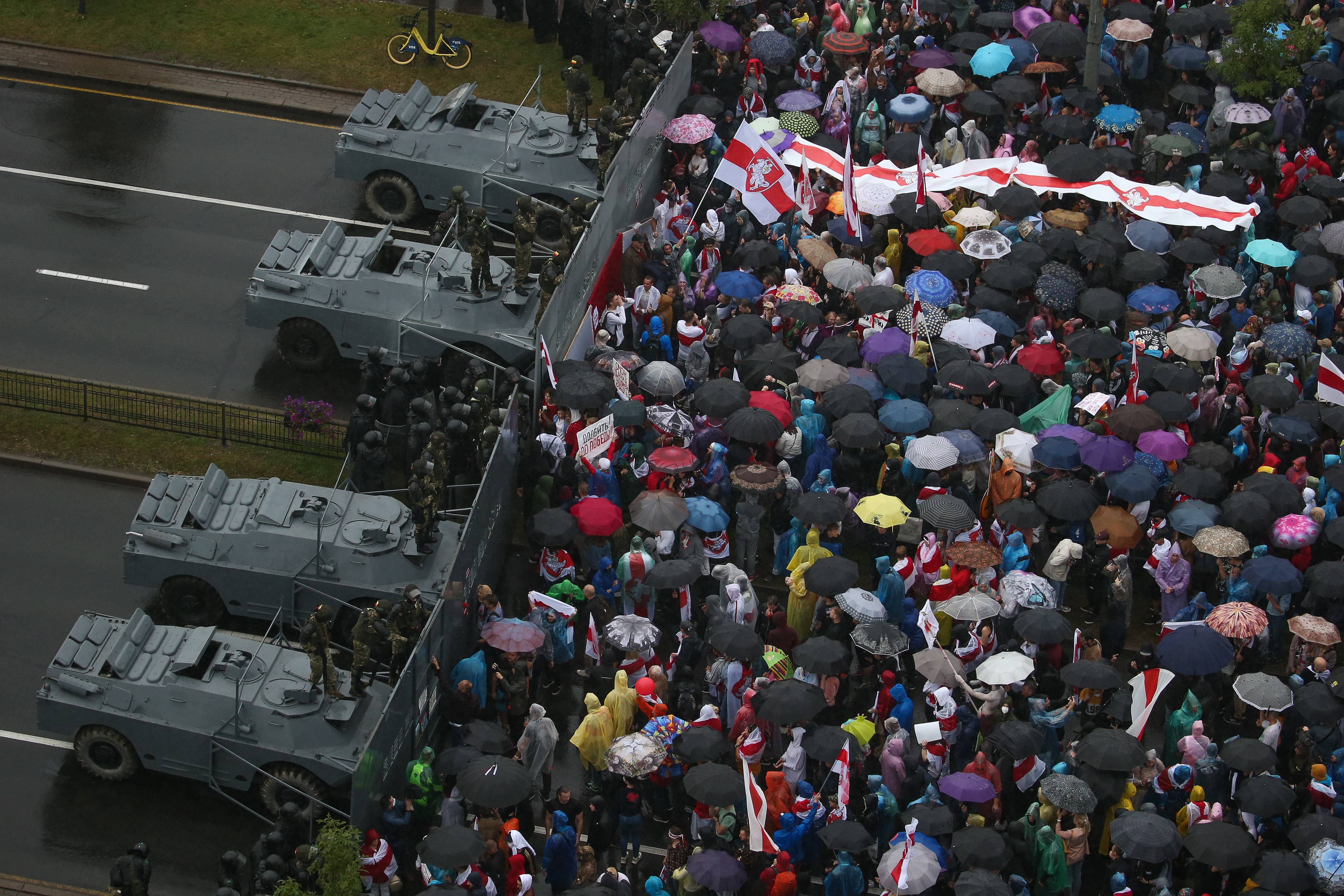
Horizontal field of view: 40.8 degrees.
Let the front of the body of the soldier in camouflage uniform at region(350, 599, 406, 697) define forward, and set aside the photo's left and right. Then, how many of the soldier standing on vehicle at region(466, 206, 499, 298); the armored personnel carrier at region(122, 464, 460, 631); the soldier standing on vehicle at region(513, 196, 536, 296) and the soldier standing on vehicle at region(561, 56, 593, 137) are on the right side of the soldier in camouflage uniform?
0

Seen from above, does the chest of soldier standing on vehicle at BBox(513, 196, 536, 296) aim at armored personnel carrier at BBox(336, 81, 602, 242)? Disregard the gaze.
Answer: no

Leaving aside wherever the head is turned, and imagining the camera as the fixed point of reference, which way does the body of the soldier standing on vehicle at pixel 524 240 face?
to the viewer's right

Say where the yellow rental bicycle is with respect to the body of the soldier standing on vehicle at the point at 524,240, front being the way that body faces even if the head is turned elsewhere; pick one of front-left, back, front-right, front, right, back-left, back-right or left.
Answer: left

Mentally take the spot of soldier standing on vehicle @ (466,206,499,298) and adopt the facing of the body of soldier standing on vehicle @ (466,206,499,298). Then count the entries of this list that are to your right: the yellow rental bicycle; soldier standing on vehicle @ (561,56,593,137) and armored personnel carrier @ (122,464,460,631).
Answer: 1

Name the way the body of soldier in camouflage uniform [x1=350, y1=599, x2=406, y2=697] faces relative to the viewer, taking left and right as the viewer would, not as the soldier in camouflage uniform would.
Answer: facing to the right of the viewer

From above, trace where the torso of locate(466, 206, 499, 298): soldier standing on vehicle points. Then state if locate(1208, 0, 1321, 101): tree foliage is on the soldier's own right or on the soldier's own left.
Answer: on the soldier's own left

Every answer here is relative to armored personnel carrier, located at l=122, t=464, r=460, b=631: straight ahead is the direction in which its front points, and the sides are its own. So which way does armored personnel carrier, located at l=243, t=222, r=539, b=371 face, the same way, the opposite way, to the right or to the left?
the same way

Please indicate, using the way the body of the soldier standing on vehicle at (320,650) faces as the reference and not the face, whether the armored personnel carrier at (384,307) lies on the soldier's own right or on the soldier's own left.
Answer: on the soldier's own left

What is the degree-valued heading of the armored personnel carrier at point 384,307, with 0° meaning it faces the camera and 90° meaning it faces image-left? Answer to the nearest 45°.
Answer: approximately 270°

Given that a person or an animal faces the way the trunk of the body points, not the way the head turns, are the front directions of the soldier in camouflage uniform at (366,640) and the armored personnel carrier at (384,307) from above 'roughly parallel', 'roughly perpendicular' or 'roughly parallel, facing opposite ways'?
roughly parallel

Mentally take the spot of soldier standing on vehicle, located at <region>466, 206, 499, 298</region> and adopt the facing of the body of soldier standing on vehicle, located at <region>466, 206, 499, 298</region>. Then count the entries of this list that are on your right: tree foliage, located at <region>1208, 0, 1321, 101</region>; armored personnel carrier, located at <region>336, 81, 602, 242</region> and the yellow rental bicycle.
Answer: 0

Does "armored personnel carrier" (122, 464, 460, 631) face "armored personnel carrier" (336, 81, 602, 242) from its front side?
no

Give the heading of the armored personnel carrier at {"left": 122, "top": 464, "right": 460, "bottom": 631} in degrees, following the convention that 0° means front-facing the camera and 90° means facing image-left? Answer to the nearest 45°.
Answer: approximately 270°

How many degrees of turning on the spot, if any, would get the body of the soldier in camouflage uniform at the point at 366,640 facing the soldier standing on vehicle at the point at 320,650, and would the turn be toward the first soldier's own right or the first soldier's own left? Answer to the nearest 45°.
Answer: approximately 180°

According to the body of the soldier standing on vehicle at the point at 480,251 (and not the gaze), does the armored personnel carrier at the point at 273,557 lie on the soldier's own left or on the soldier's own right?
on the soldier's own right

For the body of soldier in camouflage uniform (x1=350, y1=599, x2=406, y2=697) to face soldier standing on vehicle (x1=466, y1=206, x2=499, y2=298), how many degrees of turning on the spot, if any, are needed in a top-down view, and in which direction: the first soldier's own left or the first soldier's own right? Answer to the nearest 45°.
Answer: approximately 90° to the first soldier's own left
